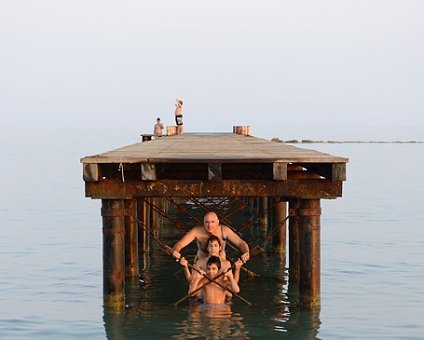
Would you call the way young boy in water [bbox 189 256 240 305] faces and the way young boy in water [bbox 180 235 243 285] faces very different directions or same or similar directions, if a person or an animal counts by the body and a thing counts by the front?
same or similar directions

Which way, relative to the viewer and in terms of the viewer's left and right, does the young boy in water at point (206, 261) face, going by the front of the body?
facing the viewer

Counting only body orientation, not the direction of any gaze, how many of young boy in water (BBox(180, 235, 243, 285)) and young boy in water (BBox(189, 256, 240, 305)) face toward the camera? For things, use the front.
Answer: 2

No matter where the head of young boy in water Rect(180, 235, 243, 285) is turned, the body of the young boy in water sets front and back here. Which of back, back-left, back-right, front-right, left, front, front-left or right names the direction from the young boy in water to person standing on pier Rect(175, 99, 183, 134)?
back

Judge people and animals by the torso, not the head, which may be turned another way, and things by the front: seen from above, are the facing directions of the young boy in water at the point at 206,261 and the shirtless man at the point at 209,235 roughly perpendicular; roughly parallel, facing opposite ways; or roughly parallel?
roughly parallel

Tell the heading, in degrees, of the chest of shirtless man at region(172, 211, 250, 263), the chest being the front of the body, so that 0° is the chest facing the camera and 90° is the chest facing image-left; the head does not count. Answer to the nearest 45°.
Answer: approximately 0°
